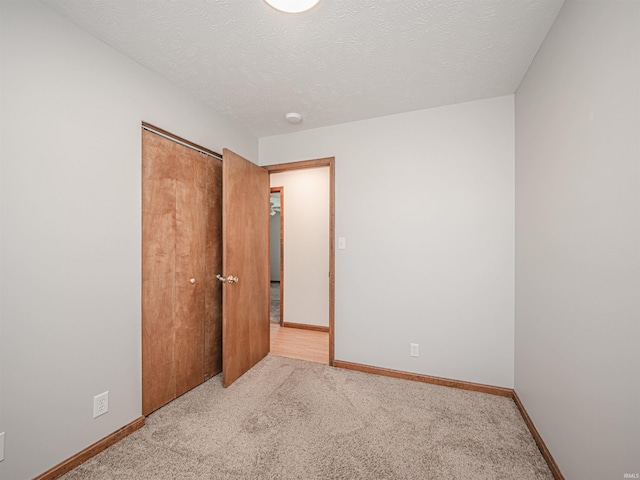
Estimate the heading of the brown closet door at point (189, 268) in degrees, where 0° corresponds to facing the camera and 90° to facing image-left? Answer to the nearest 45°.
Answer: approximately 315°

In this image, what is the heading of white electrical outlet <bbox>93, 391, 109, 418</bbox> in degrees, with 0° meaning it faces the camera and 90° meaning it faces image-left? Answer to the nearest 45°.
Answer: approximately 315°

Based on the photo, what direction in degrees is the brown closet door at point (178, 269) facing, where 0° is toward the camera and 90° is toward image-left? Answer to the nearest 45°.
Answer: approximately 315°
